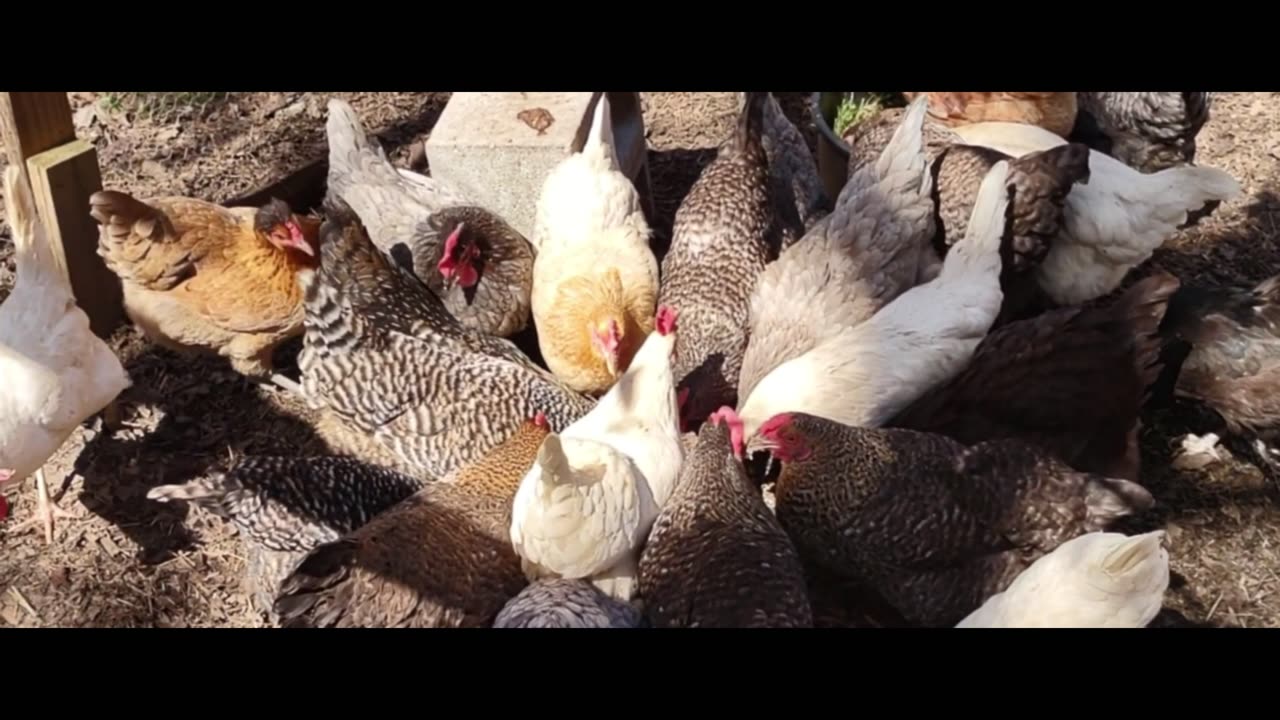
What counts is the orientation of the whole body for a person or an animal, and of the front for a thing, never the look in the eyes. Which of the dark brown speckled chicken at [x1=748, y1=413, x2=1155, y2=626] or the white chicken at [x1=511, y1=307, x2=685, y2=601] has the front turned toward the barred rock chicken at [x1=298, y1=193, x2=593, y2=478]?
the dark brown speckled chicken at [x1=748, y1=413, x2=1155, y2=626]

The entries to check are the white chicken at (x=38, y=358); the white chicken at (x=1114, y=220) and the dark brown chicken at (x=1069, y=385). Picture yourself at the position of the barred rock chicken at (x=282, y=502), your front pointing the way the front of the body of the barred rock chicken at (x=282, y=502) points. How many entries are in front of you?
2

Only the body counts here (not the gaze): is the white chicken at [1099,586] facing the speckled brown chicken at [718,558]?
yes

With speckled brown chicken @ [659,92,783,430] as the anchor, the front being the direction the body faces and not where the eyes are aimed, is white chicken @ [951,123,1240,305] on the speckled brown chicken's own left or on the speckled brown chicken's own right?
on the speckled brown chicken's own left

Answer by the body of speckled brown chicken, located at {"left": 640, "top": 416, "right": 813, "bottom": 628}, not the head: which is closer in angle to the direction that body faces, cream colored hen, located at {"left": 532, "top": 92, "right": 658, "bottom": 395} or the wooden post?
the cream colored hen

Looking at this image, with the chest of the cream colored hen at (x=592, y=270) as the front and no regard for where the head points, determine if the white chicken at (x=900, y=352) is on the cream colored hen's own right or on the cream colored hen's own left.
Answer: on the cream colored hen's own left

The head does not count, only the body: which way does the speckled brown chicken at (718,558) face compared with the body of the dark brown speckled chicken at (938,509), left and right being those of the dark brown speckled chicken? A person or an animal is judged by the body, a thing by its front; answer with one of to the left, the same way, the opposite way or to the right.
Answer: to the right

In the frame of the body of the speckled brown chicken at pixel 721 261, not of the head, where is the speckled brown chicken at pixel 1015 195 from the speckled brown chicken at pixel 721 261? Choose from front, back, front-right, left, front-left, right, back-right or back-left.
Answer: left

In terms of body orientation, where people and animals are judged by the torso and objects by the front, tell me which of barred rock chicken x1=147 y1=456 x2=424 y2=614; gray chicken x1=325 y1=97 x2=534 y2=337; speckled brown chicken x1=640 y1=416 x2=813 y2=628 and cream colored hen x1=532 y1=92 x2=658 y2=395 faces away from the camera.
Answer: the speckled brown chicken

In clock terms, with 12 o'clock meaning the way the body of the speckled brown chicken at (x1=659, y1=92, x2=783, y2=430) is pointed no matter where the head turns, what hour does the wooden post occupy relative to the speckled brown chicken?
The wooden post is roughly at 3 o'clock from the speckled brown chicken.

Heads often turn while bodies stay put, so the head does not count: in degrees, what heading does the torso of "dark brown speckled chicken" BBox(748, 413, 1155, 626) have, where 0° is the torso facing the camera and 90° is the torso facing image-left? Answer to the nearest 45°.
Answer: approximately 90°

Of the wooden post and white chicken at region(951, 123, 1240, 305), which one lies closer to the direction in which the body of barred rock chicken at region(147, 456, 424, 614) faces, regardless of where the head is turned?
the white chicken

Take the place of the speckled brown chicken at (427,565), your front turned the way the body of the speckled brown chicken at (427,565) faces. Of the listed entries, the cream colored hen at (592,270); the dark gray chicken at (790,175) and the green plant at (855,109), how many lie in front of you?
3

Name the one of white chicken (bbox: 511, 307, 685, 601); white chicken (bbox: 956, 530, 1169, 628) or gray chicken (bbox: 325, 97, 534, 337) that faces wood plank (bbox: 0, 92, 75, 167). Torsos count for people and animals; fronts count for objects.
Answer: white chicken (bbox: 956, 530, 1169, 628)

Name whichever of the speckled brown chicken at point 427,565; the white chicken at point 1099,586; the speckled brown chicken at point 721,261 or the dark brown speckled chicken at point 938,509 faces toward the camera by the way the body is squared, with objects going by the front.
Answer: the speckled brown chicken at point 721,261
